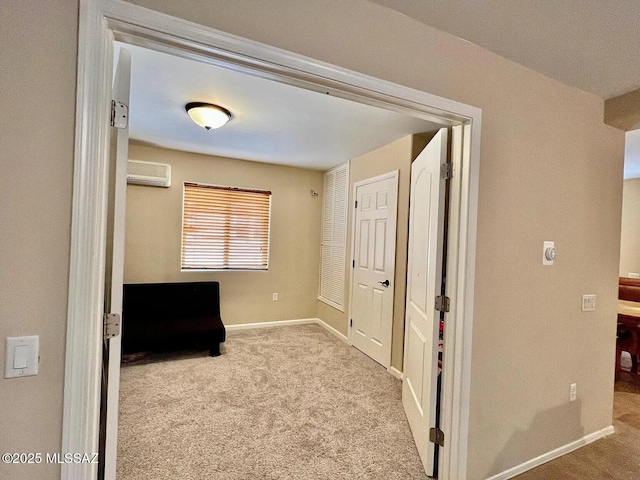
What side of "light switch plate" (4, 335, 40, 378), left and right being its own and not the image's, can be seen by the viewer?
front

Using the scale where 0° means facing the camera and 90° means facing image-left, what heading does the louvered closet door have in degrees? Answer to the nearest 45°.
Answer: approximately 45°

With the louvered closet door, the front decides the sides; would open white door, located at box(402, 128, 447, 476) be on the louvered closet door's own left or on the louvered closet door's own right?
on the louvered closet door's own left

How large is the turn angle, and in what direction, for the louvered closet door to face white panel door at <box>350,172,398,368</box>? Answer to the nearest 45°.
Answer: approximately 90° to its left

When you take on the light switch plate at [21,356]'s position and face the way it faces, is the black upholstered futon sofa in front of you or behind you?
behind

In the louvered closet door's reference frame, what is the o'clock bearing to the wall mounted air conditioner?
The wall mounted air conditioner is roughly at 1 o'clock from the louvered closet door.

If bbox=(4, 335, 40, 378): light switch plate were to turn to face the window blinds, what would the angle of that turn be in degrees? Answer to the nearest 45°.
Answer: approximately 135° to its left

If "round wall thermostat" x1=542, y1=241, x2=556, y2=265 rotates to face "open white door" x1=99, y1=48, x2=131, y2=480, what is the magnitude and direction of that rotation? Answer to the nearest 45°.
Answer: approximately 90° to its right

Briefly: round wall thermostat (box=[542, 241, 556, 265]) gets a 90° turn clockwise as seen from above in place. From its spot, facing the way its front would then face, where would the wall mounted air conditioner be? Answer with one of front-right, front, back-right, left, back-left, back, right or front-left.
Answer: front-right

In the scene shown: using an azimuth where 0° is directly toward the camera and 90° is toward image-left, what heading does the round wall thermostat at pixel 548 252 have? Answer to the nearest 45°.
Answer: approximately 315°

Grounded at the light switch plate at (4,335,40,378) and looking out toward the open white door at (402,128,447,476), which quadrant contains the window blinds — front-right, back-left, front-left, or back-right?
front-left

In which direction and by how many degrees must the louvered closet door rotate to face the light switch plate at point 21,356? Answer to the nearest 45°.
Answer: approximately 45° to its left

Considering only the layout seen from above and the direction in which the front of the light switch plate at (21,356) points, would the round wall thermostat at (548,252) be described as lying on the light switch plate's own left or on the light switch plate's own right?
on the light switch plate's own left

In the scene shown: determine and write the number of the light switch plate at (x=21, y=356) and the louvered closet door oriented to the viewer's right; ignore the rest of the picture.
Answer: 0

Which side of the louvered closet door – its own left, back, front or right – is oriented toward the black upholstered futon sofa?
front

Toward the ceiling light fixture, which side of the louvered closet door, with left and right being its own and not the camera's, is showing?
front

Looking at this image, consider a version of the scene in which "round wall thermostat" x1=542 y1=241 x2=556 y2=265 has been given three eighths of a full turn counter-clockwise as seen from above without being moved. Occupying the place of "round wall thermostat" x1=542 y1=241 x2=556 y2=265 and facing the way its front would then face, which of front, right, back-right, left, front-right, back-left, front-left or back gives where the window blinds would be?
left

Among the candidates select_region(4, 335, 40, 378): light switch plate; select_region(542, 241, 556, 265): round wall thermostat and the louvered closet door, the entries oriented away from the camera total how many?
0

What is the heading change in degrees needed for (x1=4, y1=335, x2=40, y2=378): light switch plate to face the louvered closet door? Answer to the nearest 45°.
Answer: approximately 135° to its left

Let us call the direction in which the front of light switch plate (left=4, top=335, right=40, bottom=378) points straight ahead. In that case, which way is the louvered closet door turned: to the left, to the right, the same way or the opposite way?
to the right
